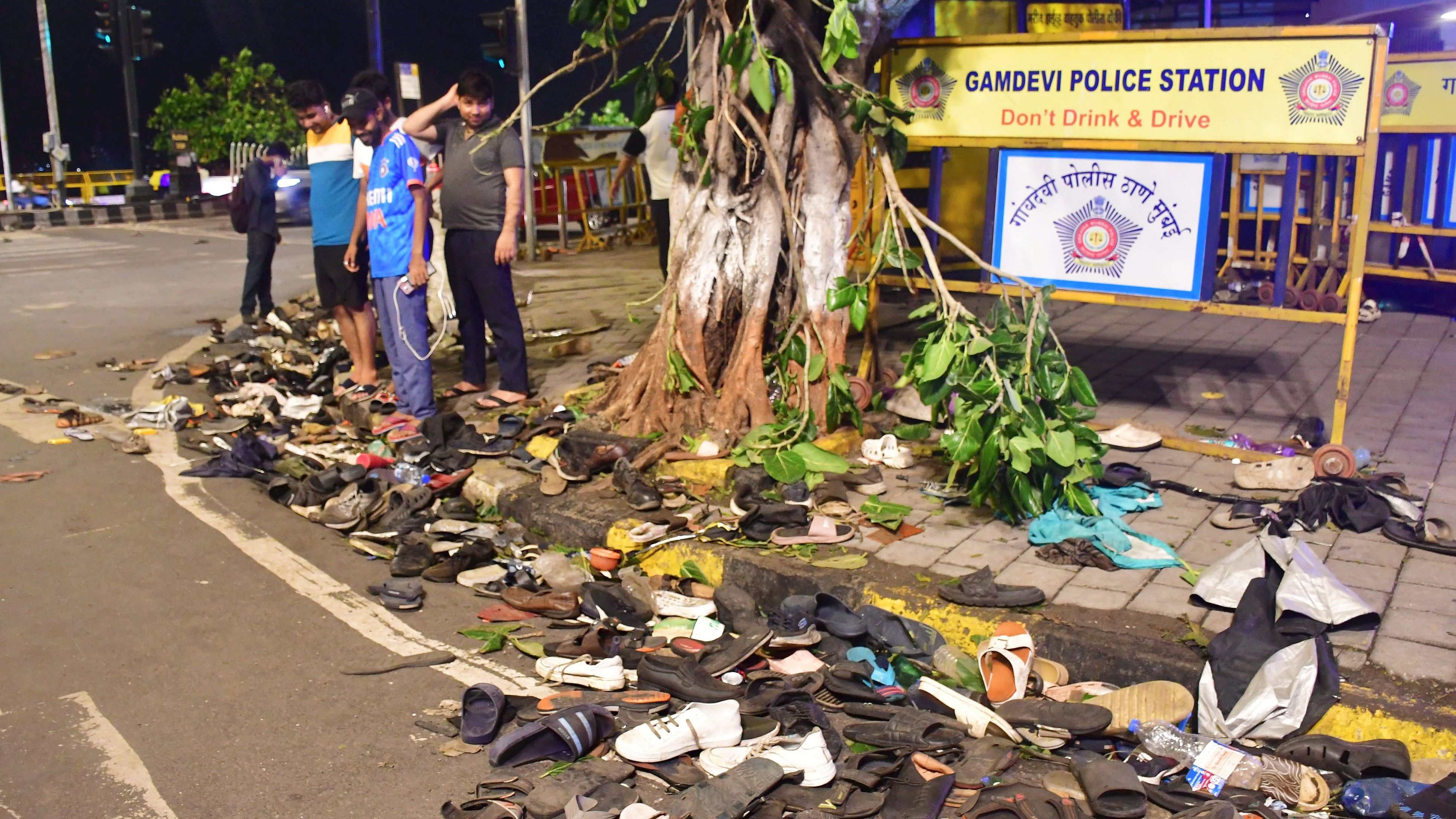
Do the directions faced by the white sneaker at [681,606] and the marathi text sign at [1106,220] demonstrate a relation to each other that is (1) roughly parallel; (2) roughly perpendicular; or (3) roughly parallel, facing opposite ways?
roughly perpendicular

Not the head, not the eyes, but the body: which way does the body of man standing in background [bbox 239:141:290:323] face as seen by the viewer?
to the viewer's right

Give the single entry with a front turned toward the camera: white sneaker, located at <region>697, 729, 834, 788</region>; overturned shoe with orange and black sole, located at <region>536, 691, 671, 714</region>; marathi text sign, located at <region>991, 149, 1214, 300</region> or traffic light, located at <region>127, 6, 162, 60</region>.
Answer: the marathi text sign

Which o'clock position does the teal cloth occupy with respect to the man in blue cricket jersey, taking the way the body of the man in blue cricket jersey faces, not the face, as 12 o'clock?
The teal cloth is roughly at 9 o'clock from the man in blue cricket jersey.

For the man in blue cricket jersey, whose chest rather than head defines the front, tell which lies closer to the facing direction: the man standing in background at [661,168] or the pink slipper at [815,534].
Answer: the pink slipper

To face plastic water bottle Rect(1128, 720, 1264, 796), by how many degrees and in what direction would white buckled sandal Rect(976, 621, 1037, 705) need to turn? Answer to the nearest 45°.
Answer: approximately 135° to its right

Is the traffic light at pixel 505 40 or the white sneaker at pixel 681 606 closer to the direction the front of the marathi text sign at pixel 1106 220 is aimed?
the white sneaker

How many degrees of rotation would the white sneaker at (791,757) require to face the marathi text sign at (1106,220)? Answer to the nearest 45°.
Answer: approximately 135° to its right
